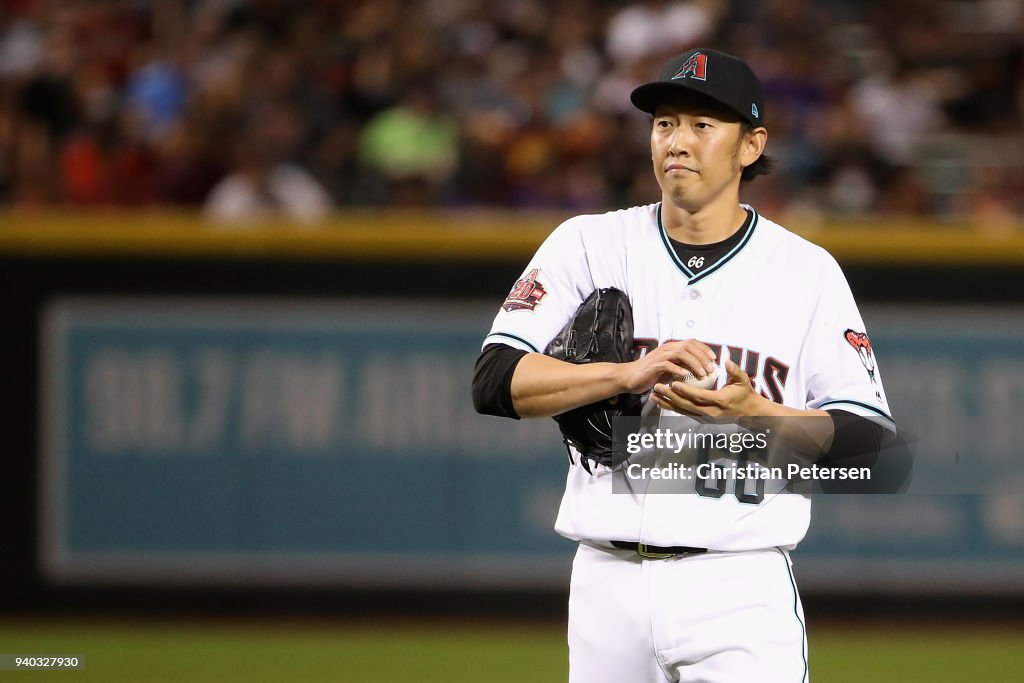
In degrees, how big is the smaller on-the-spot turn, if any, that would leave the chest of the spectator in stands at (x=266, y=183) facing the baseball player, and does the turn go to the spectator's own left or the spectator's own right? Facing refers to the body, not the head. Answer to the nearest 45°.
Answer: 0° — they already face them

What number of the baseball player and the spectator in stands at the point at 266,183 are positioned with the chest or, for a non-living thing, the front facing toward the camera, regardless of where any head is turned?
2

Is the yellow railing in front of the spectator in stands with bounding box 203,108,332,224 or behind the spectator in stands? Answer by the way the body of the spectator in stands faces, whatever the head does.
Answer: in front

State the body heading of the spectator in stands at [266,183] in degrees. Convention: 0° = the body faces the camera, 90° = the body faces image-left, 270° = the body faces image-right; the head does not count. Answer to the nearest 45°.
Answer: approximately 0°

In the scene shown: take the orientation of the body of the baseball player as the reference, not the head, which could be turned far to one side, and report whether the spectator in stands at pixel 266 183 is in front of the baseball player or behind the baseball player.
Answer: behind

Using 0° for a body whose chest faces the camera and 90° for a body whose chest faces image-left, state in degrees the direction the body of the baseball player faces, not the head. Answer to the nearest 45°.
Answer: approximately 0°
